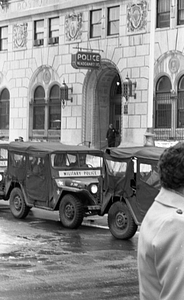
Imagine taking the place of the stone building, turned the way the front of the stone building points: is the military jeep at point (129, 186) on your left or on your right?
on your left

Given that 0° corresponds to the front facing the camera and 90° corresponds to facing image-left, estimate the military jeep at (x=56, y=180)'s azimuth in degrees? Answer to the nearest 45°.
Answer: approximately 315°

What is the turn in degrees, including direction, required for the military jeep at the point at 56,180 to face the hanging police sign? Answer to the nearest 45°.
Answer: approximately 135° to its left

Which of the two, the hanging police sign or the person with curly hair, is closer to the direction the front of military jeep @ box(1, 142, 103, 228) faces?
the person with curly hair

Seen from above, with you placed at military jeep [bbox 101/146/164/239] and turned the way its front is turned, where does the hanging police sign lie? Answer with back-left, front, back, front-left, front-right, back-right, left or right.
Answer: back-left

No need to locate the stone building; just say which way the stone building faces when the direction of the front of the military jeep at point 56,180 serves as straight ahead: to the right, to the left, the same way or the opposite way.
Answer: to the right

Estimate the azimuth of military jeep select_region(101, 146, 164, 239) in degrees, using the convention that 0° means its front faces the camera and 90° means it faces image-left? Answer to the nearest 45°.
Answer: approximately 315°

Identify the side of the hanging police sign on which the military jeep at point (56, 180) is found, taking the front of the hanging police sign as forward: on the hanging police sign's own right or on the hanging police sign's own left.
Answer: on the hanging police sign's own right

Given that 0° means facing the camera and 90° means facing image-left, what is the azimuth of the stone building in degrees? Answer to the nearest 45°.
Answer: approximately 45°

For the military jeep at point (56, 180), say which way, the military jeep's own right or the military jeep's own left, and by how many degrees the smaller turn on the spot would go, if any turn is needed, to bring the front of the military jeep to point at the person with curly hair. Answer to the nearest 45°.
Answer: approximately 45° to the military jeep's own right

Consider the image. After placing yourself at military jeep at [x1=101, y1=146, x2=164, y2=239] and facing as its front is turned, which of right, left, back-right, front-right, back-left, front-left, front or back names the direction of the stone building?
back-left
